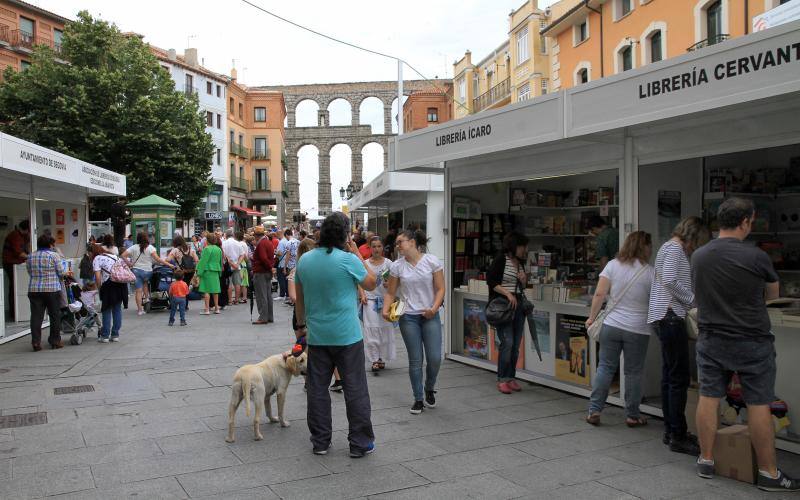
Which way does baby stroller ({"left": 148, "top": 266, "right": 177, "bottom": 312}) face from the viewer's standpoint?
away from the camera

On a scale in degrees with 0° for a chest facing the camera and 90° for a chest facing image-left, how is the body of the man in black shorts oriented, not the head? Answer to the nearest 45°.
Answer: approximately 225°

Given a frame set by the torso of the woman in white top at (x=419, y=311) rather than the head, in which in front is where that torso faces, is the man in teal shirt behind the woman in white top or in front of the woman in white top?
in front

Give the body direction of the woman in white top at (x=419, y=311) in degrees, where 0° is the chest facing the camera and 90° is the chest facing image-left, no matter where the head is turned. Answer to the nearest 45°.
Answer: approximately 0°

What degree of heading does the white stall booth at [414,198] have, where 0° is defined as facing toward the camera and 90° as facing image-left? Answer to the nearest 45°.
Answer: approximately 90°

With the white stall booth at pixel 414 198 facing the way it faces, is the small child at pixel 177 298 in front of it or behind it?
in front

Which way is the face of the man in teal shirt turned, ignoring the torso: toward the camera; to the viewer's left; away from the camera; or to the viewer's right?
away from the camera

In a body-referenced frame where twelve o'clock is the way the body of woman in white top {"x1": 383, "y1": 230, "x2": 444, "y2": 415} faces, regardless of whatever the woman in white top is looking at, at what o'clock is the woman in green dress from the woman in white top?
The woman in green dress is roughly at 5 o'clock from the woman in white top.

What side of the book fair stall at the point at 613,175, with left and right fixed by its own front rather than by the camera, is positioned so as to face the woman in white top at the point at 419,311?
front

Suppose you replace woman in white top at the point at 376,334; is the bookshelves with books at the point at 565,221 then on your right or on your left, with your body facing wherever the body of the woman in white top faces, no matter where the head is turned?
on your left

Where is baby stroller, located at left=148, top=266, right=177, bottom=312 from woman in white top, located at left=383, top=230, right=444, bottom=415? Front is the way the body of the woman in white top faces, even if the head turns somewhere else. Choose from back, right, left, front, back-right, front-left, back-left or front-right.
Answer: back-right

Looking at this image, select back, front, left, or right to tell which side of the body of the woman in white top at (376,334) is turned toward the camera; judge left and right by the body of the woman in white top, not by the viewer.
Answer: front

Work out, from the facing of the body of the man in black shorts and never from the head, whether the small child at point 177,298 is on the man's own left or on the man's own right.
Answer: on the man's own left

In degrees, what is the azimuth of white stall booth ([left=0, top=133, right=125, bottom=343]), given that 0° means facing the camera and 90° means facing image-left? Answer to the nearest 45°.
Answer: approximately 315°

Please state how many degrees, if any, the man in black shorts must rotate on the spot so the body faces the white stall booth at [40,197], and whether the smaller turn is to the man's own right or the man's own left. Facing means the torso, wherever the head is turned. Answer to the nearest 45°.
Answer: approximately 135° to the man's own left

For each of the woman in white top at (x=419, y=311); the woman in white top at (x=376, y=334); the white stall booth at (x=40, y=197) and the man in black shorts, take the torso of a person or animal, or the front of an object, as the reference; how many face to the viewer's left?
0

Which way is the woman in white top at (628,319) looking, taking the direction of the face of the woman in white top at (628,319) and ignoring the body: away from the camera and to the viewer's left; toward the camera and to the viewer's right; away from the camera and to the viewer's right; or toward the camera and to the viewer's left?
away from the camera and to the viewer's right
